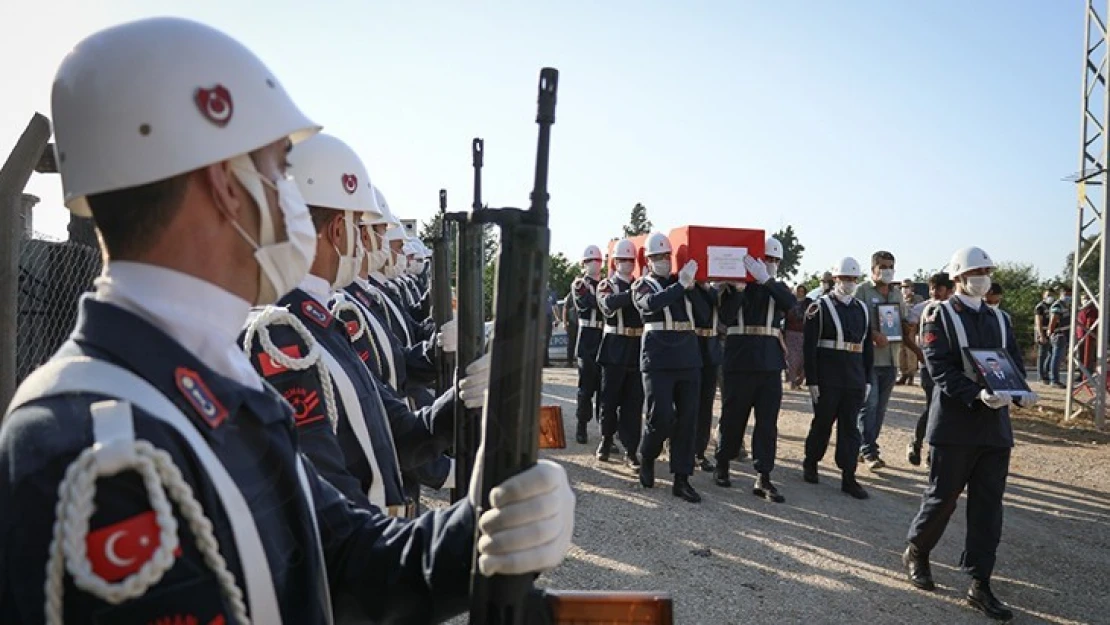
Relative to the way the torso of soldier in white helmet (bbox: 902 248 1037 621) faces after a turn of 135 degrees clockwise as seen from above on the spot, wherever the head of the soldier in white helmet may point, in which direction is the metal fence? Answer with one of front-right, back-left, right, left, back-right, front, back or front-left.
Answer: front-left

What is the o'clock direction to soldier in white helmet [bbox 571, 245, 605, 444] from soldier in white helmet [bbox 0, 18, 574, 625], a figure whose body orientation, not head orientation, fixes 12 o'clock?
soldier in white helmet [bbox 571, 245, 605, 444] is roughly at 10 o'clock from soldier in white helmet [bbox 0, 18, 574, 625].

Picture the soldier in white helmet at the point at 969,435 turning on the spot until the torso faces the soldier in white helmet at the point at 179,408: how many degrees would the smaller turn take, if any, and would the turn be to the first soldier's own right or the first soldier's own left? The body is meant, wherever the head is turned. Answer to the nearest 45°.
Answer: approximately 45° to the first soldier's own right

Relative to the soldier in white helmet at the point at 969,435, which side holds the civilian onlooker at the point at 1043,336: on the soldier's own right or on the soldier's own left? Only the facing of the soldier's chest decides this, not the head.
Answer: on the soldier's own left

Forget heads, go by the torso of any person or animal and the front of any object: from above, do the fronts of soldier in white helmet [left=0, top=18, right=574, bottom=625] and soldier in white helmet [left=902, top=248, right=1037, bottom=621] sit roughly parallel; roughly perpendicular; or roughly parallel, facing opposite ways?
roughly perpendicular

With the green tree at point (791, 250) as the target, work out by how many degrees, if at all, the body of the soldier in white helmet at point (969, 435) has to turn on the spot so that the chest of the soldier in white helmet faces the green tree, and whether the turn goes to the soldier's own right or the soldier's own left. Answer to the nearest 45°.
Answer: approximately 135° to the soldier's own left

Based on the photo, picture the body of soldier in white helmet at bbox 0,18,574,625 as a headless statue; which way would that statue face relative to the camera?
to the viewer's right

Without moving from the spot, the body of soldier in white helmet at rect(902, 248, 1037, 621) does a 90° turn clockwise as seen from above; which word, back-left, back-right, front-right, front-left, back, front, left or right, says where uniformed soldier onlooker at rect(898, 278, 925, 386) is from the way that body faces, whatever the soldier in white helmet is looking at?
back-right

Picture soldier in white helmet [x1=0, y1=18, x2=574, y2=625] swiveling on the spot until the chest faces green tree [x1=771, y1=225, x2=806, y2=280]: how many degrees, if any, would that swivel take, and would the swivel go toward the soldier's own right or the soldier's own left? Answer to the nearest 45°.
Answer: approximately 45° to the soldier's own left

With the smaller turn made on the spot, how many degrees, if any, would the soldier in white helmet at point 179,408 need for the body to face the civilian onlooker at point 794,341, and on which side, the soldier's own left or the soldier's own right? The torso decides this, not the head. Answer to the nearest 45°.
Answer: approximately 45° to the soldier's own left

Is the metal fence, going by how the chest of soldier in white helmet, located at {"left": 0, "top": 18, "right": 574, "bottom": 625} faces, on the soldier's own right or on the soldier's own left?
on the soldier's own left

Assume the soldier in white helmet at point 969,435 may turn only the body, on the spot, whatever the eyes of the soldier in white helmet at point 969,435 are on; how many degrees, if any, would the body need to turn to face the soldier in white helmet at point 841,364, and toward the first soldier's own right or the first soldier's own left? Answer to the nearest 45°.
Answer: approximately 180°

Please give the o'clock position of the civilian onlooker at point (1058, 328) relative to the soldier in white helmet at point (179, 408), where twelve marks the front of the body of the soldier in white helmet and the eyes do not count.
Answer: The civilian onlooker is roughly at 11 o'clock from the soldier in white helmet.

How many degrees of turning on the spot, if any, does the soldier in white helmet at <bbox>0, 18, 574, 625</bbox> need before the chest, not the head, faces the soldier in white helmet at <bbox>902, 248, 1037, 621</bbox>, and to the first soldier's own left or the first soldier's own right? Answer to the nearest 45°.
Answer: approximately 45° to the first soldier's own left

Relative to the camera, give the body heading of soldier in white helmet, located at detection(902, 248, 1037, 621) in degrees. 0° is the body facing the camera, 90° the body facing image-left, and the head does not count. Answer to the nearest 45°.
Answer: approximately 315°

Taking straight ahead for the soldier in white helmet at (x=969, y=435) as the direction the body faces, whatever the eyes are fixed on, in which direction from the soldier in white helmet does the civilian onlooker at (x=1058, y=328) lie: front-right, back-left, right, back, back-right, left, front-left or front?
back-left

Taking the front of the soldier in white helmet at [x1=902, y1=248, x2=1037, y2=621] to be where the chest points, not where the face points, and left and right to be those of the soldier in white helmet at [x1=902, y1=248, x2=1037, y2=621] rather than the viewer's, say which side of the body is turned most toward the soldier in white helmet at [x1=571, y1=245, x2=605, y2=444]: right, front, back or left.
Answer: back
